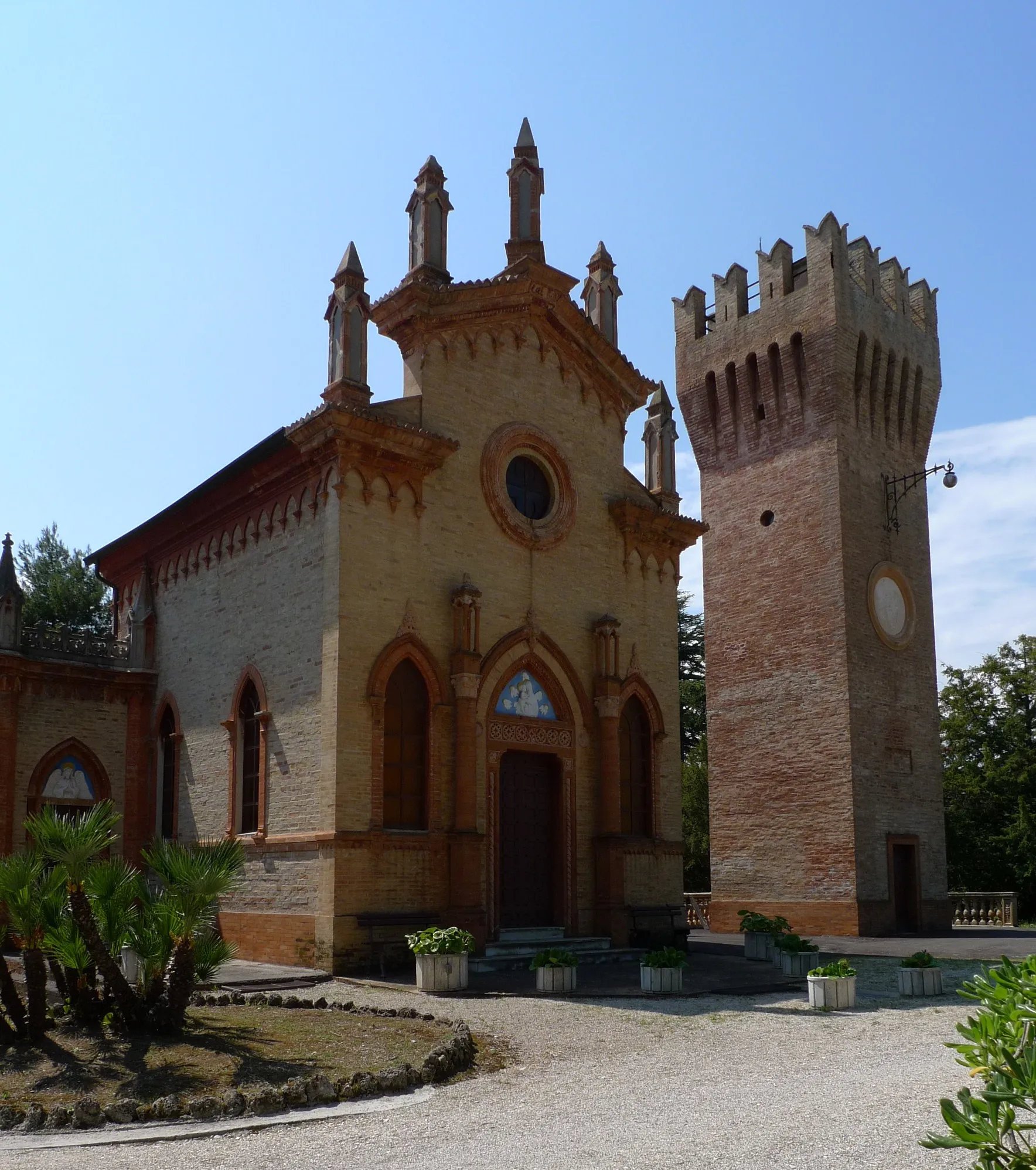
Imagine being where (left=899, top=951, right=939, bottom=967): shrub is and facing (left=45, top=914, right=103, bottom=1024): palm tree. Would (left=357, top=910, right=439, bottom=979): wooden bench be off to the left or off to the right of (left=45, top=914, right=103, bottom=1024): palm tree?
right

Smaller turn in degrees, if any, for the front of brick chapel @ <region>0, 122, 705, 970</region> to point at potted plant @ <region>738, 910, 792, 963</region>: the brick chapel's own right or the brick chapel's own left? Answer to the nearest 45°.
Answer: approximately 45° to the brick chapel's own left

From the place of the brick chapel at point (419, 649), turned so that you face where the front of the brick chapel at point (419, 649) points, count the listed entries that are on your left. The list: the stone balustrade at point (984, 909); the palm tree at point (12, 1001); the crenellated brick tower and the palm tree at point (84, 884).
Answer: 2

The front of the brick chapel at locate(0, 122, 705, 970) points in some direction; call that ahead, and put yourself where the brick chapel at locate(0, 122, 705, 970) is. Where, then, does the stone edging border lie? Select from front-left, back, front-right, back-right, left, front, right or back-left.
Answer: front-right

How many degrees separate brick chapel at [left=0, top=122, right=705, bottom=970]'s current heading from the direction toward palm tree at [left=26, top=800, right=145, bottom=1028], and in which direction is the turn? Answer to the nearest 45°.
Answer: approximately 45° to its right

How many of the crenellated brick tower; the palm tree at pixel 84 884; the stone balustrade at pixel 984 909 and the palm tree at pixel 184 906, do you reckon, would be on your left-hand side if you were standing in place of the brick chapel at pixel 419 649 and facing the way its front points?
2

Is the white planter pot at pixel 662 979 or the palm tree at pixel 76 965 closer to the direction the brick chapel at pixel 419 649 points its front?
the white planter pot

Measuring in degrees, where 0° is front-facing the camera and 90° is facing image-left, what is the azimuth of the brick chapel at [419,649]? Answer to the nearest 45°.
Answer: approximately 315°

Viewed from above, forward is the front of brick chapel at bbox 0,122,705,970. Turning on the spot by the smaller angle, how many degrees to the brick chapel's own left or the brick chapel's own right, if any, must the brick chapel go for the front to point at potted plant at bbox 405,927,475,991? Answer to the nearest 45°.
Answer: approximately 45° to the brick chapel's own right

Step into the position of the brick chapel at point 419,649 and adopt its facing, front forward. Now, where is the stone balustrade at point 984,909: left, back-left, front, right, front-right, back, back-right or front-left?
left

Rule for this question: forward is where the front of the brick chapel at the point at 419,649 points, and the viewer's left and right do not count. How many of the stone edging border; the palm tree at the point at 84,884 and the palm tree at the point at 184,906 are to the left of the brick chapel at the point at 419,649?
0

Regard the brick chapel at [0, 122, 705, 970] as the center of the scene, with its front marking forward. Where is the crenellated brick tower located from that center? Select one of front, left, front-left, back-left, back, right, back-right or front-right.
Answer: left

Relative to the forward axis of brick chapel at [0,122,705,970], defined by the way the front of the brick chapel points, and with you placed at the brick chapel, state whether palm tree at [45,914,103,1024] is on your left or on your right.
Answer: on your right

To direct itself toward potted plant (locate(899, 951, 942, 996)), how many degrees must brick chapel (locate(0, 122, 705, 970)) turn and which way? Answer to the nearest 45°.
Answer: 0° — it already faces it

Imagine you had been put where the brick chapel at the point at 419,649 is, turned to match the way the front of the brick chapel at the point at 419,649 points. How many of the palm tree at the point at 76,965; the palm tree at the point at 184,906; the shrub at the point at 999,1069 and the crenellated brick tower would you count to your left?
1

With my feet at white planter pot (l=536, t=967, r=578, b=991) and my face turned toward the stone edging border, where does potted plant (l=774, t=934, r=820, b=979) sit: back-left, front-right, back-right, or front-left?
back-left
